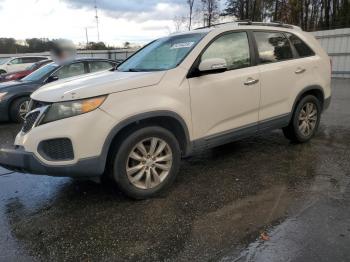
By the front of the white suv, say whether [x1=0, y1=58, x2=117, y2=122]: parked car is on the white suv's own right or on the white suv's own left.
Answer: on the white suv's own right

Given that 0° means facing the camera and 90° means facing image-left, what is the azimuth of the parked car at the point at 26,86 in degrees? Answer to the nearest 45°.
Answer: approximately 45°

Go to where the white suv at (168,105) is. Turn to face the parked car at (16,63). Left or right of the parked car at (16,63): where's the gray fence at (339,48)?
right

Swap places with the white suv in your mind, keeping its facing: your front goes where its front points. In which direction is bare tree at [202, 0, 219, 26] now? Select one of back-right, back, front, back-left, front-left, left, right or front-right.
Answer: back-right

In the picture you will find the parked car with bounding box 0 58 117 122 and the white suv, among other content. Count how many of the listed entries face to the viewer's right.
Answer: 0

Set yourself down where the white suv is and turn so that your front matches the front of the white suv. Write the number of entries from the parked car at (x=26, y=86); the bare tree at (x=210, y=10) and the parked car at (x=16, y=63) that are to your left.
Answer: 0

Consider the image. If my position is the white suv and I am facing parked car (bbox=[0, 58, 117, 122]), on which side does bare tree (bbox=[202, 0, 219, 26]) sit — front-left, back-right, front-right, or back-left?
front-right

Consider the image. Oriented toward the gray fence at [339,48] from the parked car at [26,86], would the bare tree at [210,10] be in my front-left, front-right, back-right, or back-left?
front-left

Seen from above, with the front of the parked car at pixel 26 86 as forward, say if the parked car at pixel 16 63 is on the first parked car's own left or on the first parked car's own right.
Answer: on the first parked car's own right

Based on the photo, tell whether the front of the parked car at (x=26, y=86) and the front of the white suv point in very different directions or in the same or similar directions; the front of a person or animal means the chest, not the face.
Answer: same or similar directions

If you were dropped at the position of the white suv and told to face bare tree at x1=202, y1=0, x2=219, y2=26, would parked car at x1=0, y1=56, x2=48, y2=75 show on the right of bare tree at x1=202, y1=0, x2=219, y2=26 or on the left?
left

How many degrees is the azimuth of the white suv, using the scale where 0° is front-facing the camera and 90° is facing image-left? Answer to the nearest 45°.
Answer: approximately 45°

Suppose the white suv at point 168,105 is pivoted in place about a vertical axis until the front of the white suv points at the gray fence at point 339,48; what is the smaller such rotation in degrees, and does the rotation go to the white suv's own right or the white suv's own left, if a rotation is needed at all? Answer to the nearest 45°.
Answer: approximately 180°

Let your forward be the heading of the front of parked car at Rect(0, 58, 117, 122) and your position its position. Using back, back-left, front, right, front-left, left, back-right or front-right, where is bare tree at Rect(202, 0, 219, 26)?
back
